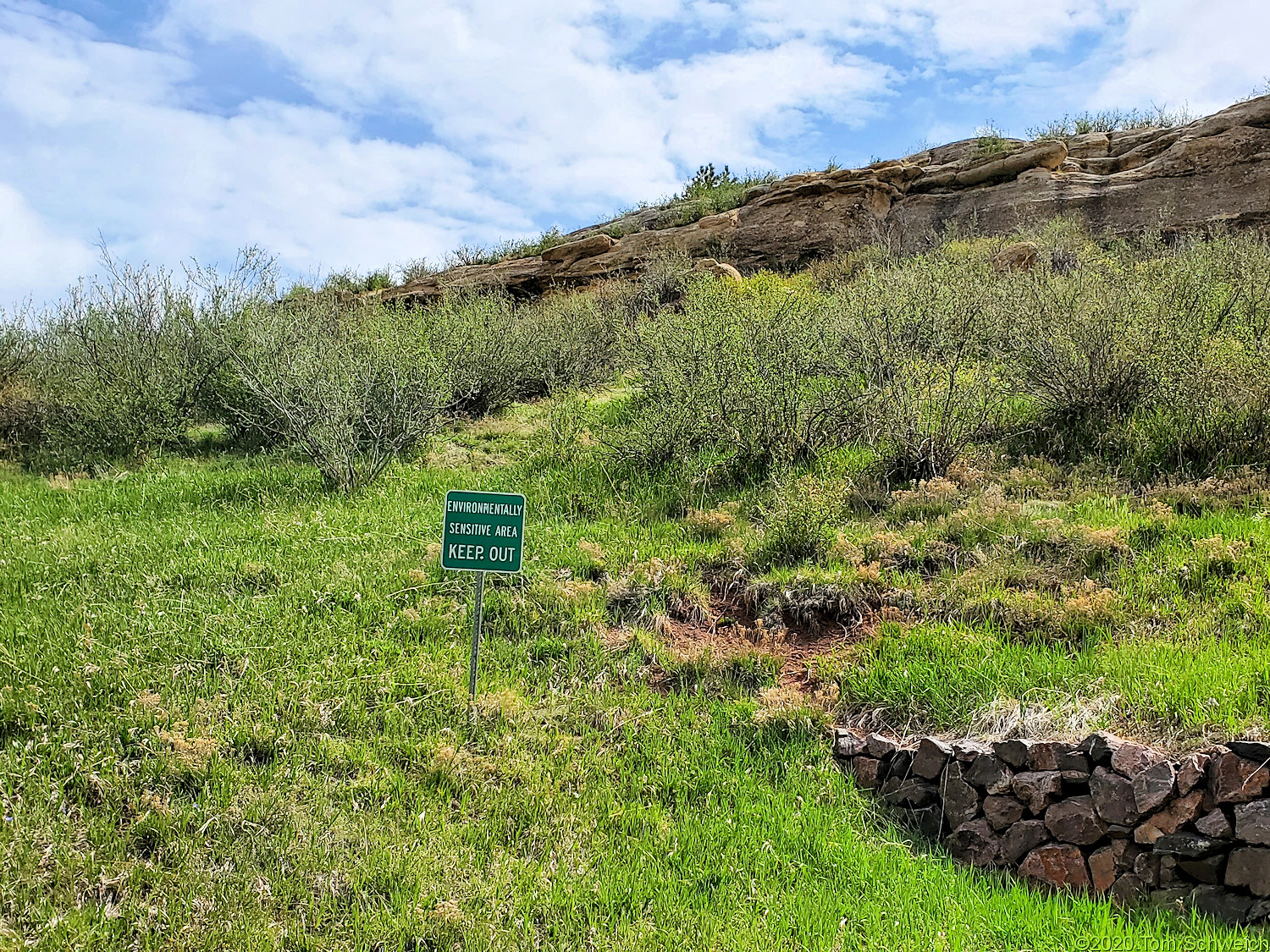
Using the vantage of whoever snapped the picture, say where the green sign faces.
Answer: facing the viewer

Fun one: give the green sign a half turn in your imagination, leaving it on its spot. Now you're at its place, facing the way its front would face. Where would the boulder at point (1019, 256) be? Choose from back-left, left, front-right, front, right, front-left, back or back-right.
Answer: front-right

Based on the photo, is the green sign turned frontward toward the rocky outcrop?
no

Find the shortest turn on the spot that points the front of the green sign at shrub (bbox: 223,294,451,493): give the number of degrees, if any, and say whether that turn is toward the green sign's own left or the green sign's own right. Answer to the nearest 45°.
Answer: approximately 180°

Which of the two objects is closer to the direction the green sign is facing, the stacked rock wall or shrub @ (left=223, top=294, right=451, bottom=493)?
the stacked rock wall

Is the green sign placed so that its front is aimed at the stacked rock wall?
no

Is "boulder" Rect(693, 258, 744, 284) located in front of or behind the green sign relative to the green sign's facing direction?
behind

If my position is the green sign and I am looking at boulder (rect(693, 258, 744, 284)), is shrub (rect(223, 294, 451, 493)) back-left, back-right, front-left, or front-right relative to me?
front-left

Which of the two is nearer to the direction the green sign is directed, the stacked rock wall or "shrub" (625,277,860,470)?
the stacked rock wall

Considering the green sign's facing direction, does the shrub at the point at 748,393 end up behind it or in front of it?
behind

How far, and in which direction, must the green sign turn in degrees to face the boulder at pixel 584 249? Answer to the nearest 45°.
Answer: approximately 180°
